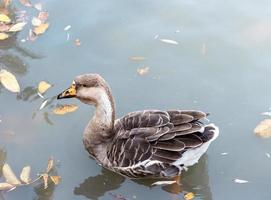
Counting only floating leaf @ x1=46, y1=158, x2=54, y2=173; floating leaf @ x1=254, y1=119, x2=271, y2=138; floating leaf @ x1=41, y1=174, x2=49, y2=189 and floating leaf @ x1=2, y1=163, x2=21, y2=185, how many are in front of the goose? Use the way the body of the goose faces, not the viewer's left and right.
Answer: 3

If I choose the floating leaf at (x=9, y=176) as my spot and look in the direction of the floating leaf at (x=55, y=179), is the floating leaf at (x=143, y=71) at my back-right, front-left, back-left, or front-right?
front-left

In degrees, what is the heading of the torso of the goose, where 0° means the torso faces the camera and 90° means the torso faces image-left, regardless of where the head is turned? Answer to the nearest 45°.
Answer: approximately 90°

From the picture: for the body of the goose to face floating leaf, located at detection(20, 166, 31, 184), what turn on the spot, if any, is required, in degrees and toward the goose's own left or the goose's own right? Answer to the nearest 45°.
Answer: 0° — it already faces it

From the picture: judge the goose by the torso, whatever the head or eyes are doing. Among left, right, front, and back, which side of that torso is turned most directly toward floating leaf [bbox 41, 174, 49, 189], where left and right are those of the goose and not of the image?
front

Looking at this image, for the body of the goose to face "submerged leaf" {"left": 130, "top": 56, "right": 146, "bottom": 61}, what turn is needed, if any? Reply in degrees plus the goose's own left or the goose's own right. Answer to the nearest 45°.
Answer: approximately 90° to the goose's own right

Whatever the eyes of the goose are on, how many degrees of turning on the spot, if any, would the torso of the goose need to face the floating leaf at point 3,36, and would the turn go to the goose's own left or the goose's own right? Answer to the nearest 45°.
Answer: approximately 45° to the goose's own right

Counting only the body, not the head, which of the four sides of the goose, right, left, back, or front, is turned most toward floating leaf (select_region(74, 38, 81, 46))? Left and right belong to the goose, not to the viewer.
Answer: right

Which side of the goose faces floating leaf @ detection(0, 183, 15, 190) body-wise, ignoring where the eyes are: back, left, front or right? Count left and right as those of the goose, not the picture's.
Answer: front

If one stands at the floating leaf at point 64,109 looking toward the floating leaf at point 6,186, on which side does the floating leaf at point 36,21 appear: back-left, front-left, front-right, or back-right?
back-right

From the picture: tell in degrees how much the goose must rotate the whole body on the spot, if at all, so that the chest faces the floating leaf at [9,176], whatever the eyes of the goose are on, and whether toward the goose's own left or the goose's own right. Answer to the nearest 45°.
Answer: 0° — it already faces it

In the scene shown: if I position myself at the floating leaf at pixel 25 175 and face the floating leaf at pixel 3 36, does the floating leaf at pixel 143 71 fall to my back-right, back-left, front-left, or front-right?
front-right

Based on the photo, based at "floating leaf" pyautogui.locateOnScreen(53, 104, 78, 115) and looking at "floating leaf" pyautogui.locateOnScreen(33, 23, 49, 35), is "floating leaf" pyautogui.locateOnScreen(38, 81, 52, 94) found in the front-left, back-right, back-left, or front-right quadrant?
front-left

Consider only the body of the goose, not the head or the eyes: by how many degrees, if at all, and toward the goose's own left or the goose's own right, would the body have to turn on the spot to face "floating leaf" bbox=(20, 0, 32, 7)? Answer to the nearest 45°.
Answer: approximately 45° to the goose's own right
